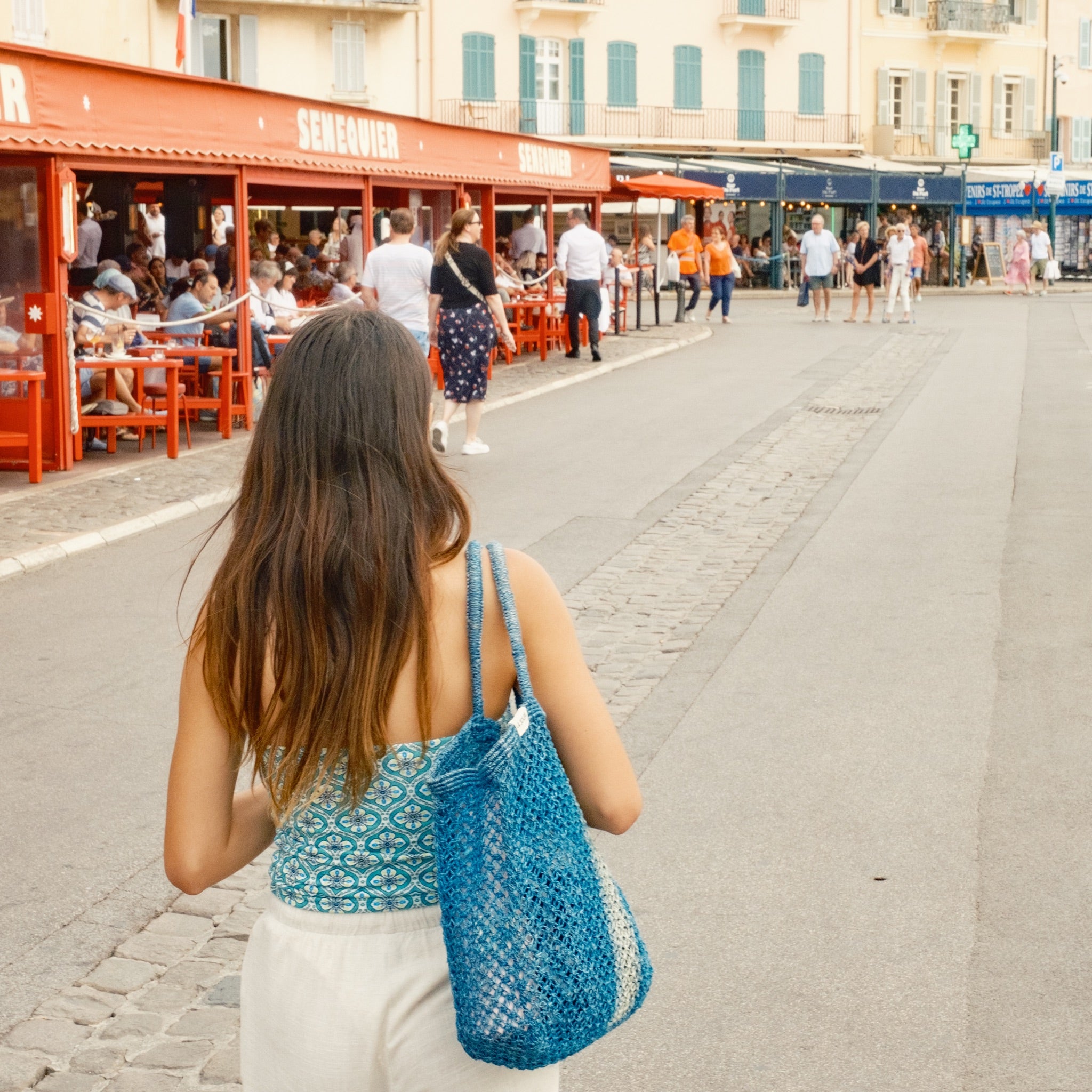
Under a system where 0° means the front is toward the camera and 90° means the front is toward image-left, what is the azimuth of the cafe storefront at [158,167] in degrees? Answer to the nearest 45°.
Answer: approximately 315°

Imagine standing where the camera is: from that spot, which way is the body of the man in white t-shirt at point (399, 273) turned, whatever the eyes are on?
away from the camera
